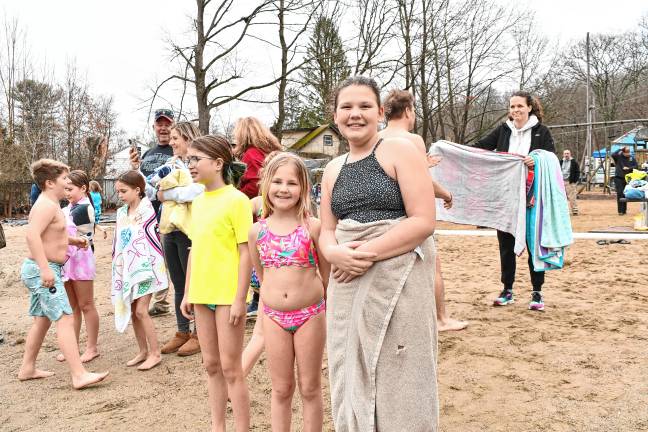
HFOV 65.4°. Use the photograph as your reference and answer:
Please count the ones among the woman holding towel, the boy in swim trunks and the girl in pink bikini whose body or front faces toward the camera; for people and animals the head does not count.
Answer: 2

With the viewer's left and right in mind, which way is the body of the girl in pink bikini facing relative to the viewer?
facing the viewer

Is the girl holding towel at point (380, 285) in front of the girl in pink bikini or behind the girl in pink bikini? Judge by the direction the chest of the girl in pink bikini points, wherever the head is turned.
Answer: in front

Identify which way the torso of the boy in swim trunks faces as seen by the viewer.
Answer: to the viewer's right

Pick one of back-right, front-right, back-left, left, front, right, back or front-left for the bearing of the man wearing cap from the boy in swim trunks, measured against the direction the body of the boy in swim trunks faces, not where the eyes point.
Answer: front-left

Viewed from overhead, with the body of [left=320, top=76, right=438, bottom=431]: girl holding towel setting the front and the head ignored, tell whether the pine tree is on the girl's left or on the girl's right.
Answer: on the girl's right

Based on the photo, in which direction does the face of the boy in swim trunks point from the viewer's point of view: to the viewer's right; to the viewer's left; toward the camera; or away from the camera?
to the viewer's right

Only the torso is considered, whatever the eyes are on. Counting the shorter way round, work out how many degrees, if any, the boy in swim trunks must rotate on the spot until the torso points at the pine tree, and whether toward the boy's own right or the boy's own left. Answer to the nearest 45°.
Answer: approximately 45° to the boy's own left

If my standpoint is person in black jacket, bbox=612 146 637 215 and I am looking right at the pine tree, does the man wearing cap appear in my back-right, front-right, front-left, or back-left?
back-left

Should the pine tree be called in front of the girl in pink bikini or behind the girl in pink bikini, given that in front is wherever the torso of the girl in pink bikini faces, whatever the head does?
behind

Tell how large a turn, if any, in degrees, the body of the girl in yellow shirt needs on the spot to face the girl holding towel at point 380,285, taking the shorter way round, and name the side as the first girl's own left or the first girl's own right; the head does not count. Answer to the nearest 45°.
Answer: approximately 90° to the first girl's own left

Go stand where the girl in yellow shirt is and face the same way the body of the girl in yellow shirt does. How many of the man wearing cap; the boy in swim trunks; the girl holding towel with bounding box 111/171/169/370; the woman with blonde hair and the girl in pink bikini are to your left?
1

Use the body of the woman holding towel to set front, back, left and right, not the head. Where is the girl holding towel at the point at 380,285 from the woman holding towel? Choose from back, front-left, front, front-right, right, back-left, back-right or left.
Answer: front

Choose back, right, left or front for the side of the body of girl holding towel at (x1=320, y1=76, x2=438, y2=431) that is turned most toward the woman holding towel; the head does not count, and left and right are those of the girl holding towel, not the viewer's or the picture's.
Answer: back
